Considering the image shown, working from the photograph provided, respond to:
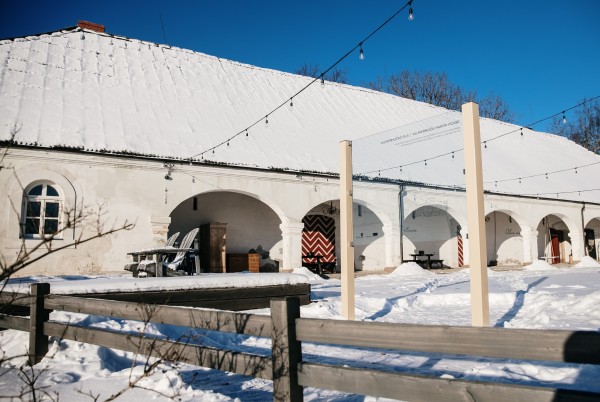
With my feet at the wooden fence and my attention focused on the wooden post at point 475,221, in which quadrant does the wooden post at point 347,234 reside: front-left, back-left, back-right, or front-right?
front-left

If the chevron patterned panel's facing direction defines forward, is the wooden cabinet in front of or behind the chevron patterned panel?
in front

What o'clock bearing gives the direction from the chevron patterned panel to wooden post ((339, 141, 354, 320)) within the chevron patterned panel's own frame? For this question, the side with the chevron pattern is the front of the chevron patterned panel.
The wooden post is roughly at 12 o'clock from the chevron patterned panel.

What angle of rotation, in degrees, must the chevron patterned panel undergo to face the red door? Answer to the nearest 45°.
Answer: approximately 135° to its left

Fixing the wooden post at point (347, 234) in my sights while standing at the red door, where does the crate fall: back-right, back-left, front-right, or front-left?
front-right

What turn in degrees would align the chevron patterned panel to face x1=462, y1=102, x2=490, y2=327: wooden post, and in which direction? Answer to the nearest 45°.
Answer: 0° — it already faces it

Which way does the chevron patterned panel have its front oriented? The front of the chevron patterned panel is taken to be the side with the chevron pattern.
toward the camera

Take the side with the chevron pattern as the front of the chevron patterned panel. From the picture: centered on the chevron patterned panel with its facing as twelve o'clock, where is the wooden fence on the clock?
The wooden fence is roughly at 12 o'clock from the chevron patterned panel.

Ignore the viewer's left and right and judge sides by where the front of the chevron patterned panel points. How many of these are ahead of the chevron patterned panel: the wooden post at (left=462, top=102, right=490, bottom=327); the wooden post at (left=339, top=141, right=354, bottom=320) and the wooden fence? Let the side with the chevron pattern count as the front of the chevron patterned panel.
3

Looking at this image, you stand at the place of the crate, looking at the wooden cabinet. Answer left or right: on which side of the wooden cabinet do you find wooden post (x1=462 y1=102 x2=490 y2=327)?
left

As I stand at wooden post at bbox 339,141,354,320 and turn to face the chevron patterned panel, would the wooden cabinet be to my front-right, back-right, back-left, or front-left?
front-left

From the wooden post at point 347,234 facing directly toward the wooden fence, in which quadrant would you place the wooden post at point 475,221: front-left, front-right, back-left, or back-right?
front-left
